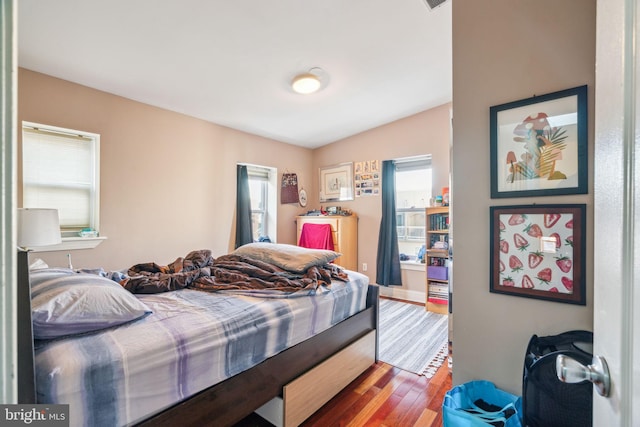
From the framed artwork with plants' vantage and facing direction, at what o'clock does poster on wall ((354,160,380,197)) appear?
The poster on wall is roughly at 5 o'clock from the framed artwork with plants.

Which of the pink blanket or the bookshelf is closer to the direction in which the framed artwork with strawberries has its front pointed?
the pink blanket

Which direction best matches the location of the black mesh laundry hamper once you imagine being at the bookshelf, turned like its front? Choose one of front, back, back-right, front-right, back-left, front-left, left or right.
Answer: front-left

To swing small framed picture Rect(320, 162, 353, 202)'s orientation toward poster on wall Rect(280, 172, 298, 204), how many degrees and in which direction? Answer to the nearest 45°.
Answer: approximately 45° to its right

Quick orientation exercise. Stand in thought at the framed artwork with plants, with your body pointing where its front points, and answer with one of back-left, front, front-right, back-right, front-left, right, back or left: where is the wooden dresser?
right

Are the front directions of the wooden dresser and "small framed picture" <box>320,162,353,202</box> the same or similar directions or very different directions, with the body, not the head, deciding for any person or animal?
same or similar directions

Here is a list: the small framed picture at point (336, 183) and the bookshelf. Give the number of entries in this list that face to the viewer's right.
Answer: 0

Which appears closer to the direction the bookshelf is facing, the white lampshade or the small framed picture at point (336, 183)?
the white lampshade

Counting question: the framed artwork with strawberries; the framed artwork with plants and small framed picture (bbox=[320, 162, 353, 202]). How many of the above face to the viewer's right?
0

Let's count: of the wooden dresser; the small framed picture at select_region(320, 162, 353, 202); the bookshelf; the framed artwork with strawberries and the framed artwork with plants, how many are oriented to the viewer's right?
0

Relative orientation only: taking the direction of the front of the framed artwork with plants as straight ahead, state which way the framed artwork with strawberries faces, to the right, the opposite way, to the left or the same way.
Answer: the same way

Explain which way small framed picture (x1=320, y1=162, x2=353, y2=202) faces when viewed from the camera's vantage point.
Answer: facing the viewer and to the left of the viewer

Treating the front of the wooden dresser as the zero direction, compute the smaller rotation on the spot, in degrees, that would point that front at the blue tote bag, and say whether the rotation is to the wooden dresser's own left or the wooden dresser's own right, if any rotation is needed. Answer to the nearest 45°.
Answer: approximately 45° to the wooden dresser's own left
